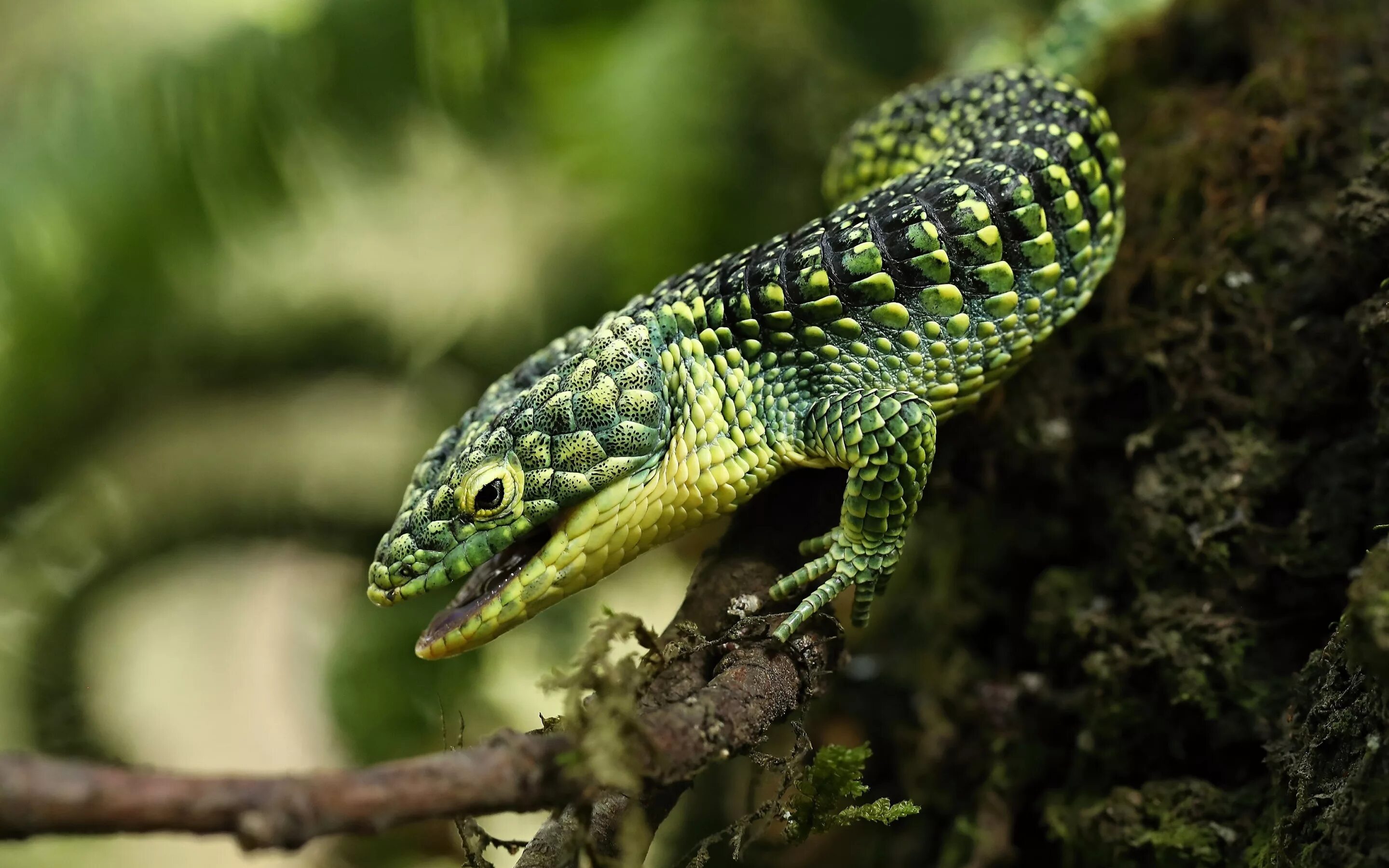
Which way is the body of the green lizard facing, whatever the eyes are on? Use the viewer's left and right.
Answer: facing the viewer and to the left of the viewer
